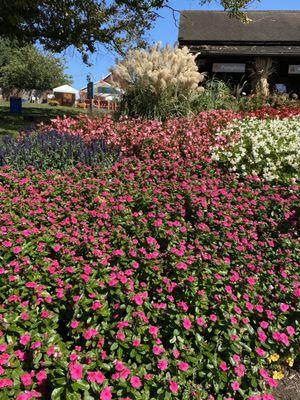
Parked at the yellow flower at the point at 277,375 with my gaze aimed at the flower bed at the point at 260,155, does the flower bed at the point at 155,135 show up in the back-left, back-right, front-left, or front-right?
front-left

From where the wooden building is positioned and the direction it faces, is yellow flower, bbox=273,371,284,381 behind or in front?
in front

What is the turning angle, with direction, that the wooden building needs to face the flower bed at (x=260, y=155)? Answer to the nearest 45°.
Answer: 0° — it already faces it

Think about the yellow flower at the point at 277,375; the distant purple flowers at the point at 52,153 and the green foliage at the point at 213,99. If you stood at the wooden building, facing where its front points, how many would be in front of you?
3

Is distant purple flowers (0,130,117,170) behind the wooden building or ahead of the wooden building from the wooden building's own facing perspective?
ahead

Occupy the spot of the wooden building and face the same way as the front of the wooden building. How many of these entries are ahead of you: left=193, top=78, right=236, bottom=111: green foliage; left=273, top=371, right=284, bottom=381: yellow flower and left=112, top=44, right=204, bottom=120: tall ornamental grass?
3

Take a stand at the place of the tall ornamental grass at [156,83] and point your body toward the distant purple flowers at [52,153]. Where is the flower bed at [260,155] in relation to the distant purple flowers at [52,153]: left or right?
left

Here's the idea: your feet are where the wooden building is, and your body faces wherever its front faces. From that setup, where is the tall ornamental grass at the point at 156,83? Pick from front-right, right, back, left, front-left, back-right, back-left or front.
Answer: front

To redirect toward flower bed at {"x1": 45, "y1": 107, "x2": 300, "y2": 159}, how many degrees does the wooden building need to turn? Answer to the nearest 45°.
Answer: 0° — it already faces it

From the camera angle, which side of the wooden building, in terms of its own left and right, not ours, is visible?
front

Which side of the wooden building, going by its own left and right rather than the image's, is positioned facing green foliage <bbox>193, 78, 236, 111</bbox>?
front
